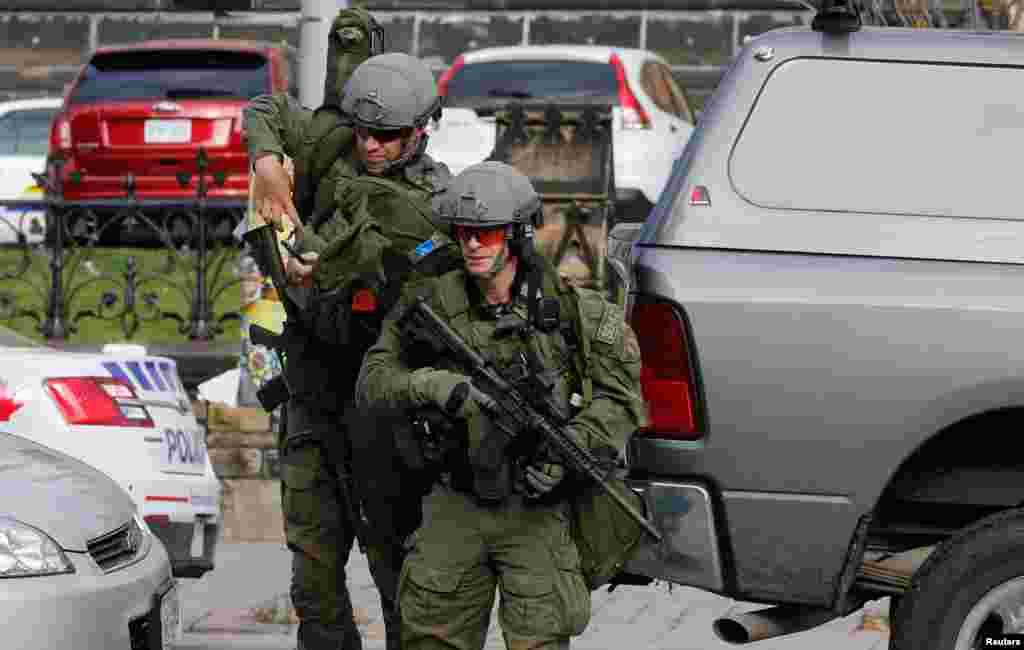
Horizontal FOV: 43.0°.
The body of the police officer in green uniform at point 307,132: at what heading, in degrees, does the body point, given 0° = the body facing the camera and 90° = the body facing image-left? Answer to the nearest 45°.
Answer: approximately 45°

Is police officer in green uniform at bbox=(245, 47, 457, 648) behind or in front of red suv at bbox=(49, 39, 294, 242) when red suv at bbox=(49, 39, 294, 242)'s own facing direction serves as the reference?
behind

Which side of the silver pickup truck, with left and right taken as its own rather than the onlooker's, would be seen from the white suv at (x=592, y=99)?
left

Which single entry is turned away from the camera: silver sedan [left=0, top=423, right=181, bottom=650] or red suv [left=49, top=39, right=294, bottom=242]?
the red suv

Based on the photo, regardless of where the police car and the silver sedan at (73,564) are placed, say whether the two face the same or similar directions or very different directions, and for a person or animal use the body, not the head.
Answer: very different directions

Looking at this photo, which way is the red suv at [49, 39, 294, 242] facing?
away from the camera

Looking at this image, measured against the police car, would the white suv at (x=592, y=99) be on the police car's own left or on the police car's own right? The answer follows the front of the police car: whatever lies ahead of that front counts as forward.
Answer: on the police car's own right
